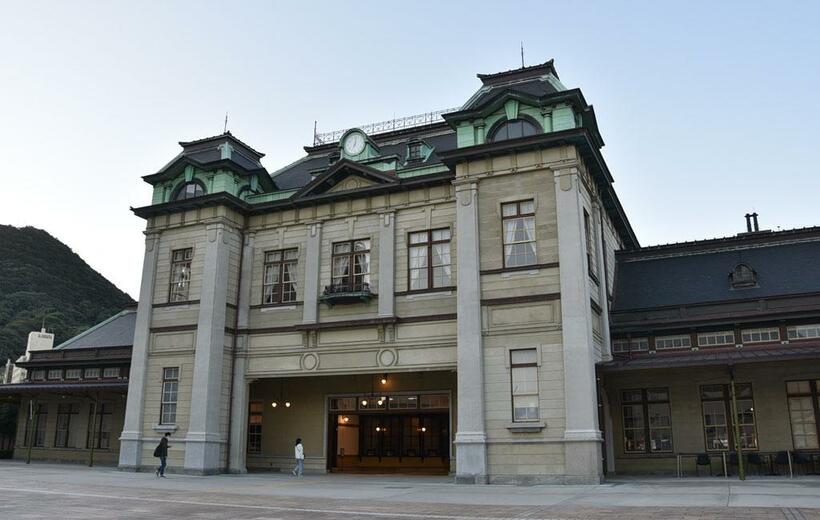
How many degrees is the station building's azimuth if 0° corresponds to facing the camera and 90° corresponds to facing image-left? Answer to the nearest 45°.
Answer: approximately 45°
